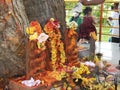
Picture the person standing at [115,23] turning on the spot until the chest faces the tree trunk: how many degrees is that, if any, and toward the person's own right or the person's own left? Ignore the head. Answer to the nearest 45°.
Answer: approximately 90° to the person's own left

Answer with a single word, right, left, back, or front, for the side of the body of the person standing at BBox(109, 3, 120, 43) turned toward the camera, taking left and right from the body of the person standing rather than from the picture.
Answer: left
